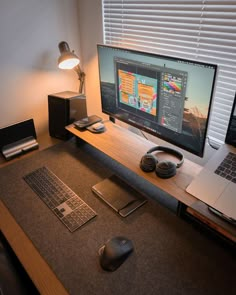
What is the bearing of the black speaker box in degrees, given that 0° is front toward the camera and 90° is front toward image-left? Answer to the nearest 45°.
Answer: approximately 45°

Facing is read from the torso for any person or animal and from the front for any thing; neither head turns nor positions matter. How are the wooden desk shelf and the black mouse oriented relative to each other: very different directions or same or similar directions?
very different directions

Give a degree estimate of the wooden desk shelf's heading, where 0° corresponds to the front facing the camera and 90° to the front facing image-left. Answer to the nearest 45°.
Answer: approximately 45°

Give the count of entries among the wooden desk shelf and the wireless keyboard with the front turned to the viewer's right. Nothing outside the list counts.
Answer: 0

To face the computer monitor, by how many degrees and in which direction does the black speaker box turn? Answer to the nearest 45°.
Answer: approximately 90° to its left

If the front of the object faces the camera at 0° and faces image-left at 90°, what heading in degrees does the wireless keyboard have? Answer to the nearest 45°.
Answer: approximately 45°
